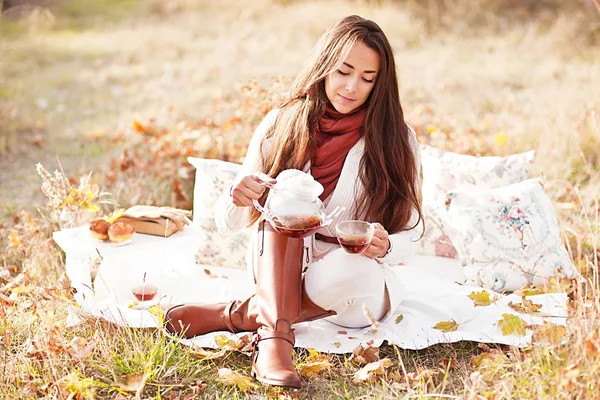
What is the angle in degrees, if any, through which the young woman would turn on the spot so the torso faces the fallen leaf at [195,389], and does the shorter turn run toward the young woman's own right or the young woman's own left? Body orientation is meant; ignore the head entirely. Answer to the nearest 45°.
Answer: approximately 45° to the young woman's own right

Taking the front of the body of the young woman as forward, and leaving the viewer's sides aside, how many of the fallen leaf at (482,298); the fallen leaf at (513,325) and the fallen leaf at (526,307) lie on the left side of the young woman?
3

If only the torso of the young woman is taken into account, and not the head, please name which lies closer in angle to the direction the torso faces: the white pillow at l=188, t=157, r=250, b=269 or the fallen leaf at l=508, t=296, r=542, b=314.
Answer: the fallen leaf

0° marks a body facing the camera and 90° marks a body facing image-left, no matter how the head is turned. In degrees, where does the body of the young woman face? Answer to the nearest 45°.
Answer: approximately 0°

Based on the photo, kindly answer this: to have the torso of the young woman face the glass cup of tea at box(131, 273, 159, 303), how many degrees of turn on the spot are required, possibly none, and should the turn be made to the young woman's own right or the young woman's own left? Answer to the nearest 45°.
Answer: approximately 90° to the young woman's own right

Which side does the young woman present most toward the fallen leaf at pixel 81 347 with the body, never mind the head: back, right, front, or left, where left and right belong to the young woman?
right

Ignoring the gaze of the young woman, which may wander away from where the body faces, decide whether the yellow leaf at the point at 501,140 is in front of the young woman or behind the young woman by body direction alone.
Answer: behind

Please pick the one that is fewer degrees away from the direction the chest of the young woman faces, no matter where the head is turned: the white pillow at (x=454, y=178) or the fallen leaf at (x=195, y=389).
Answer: the fallen leaf

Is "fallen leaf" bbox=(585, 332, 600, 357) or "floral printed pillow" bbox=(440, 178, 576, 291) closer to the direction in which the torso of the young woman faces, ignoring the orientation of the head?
the fallen leaf

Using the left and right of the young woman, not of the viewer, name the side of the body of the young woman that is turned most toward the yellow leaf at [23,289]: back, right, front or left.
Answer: right
